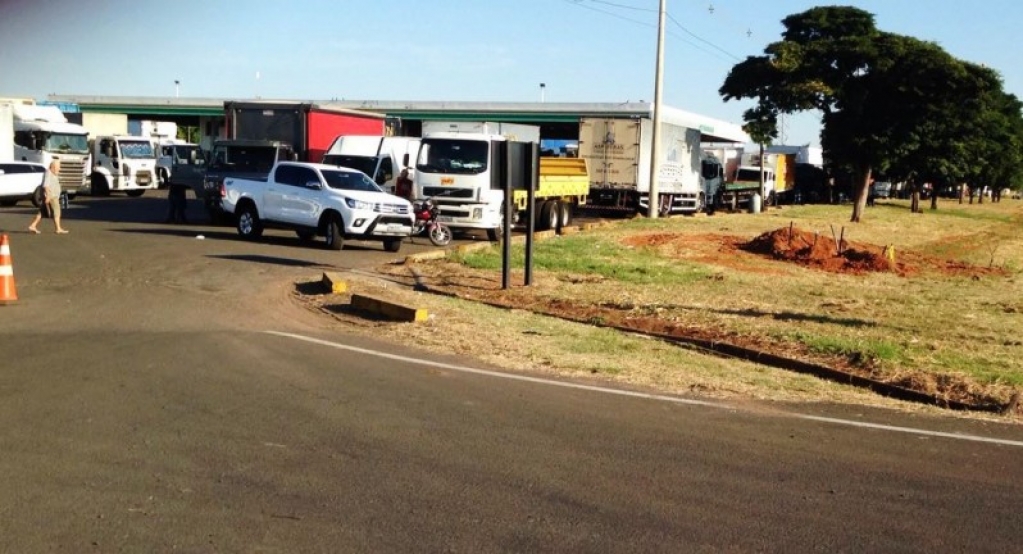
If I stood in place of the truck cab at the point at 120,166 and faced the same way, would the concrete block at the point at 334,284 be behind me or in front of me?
in front

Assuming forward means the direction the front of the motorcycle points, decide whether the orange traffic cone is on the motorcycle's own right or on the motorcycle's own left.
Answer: on the motorcycle's own right

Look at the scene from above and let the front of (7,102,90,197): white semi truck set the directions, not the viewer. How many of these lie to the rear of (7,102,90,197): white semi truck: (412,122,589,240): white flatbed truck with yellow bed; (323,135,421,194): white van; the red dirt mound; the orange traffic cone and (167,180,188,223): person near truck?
0

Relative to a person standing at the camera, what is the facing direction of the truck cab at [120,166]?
facing the viewer and to the right of the viewer

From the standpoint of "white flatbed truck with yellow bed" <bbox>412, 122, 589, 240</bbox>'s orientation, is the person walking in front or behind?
in front

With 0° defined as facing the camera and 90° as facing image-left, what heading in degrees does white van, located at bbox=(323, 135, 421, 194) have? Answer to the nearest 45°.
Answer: approximately 45°

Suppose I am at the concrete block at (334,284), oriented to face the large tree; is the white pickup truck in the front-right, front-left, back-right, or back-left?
front-left

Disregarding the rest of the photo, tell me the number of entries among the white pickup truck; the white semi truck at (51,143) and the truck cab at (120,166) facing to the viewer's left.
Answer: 0

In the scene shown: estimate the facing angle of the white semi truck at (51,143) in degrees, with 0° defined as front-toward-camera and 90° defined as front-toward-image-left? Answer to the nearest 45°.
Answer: approximately 315°

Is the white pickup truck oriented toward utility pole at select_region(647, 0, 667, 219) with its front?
no

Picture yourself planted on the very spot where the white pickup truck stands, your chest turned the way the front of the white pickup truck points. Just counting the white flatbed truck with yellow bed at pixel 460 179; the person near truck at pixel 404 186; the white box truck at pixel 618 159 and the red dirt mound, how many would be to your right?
0

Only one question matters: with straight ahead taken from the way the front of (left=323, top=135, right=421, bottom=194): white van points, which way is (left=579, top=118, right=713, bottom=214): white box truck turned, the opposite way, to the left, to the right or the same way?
the opposite way

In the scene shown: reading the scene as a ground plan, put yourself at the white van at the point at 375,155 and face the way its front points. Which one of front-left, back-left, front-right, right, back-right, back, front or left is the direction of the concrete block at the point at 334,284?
front-left

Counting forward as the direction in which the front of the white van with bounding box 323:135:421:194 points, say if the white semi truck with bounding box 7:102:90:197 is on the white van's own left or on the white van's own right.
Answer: on the white van's own right
